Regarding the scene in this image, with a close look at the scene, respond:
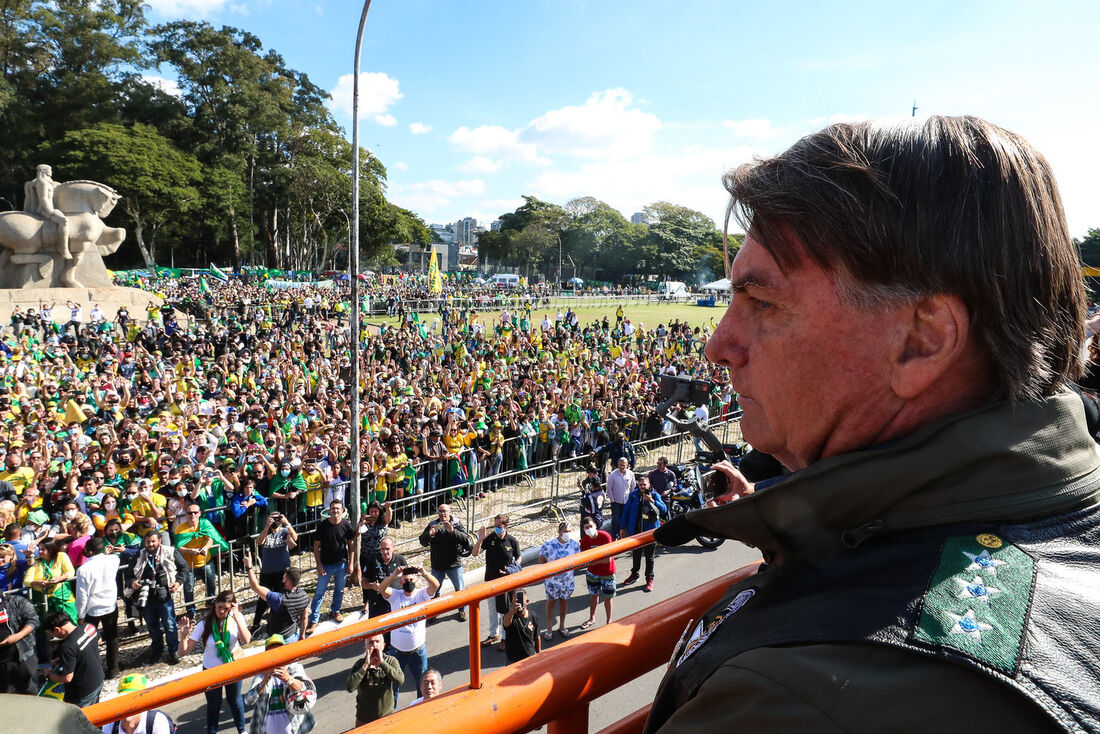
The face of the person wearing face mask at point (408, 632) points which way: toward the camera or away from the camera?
toward the camera

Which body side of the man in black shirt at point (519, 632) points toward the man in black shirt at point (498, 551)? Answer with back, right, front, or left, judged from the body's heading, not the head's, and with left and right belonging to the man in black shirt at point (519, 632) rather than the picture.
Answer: back

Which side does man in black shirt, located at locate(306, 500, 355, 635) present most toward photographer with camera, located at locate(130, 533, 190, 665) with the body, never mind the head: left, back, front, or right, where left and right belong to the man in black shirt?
right

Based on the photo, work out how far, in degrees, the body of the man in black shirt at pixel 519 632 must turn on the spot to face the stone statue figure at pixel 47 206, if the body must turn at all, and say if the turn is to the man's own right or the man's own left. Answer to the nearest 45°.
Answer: approximately 135° to the man's own right

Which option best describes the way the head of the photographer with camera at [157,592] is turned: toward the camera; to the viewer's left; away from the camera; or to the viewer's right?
toward the camera

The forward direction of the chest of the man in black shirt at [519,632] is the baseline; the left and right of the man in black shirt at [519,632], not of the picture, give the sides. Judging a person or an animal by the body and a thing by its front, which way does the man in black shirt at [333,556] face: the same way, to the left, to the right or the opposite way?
the same way

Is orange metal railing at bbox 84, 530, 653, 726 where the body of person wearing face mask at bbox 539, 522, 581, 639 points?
yes

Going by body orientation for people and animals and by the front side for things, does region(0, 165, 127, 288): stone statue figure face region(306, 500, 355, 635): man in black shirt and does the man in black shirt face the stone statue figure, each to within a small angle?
no

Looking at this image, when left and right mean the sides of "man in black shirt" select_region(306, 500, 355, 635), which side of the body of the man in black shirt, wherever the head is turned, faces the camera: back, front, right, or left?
front

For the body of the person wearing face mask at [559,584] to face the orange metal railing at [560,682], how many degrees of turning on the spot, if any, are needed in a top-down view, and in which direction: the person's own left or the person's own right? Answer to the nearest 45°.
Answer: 0° — they already face it

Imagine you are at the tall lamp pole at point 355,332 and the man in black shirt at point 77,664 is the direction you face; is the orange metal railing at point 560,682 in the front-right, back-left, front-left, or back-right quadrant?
front-left

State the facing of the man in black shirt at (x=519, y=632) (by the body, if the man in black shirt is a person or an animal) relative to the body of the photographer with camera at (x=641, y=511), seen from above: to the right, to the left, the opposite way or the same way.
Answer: the same way

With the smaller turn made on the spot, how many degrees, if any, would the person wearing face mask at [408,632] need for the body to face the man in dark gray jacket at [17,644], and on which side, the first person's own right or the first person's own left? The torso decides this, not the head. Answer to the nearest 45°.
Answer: approximately 90° to the first person's own right

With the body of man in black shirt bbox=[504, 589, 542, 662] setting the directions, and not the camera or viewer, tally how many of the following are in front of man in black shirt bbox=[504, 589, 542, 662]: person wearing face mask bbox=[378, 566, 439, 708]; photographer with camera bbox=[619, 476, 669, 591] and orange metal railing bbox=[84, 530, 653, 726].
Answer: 1

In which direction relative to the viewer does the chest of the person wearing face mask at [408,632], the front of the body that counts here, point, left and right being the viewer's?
facing the viewer

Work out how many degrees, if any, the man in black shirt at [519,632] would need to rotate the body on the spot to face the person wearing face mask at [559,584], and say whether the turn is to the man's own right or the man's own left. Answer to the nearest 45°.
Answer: approximately 180°

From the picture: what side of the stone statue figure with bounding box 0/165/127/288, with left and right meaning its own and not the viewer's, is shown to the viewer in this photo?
right

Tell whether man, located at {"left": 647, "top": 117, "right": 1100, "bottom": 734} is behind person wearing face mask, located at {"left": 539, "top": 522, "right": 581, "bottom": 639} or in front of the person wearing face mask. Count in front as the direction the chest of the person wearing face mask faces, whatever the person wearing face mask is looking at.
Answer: in front

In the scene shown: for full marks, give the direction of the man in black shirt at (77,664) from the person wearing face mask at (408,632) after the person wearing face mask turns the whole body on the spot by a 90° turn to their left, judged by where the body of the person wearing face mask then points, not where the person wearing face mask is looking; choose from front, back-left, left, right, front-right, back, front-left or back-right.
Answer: back

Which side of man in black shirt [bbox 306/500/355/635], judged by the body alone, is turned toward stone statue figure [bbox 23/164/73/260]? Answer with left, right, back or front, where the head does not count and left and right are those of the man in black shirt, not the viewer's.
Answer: back

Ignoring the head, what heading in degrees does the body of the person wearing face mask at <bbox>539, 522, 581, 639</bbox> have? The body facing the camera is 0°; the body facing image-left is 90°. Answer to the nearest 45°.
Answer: approximately 0°
